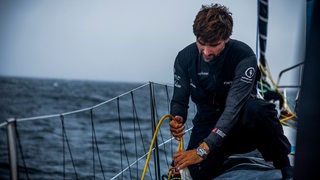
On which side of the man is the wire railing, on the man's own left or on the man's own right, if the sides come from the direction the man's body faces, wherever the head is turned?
on the man's own right

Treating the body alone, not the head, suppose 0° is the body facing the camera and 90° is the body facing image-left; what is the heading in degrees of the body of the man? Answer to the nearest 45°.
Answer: approximately 45°
